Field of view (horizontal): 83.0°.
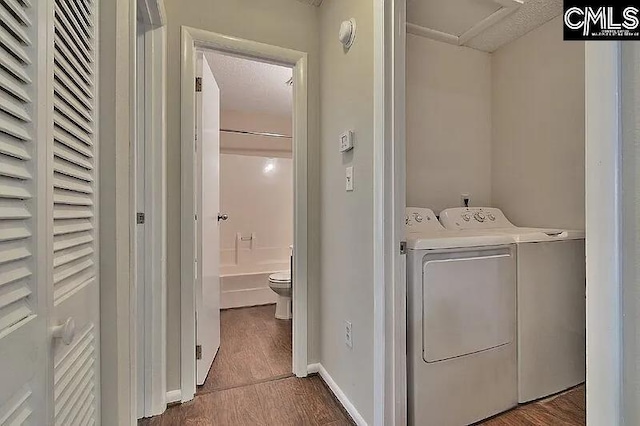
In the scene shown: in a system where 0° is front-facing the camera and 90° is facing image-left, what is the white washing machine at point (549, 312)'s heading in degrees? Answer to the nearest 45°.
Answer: approximately 315°

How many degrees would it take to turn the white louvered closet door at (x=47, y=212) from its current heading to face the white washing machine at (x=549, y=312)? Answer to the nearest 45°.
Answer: approximately 45° to its left

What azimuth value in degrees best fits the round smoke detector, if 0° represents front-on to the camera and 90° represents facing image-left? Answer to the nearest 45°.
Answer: approximately 45°

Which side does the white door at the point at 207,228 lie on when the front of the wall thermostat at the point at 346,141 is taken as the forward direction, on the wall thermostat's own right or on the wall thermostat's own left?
on the wall thermostat's own right

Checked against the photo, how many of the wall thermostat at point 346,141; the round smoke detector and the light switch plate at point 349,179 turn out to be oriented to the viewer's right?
0

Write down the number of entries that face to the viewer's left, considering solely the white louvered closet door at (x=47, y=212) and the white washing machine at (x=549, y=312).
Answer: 0

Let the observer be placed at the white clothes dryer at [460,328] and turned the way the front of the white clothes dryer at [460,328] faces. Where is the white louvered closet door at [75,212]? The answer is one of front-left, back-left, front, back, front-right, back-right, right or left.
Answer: right

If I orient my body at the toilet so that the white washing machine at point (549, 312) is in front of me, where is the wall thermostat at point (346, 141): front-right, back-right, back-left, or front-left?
front-right

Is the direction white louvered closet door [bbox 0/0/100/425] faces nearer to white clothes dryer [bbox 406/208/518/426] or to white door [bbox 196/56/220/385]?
the white clothes dryer

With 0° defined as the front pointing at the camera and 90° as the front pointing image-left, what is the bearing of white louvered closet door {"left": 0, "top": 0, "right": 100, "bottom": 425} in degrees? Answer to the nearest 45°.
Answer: approximately 315°

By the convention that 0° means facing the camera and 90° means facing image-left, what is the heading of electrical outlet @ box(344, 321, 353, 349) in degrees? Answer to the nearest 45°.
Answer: approximately 45°
